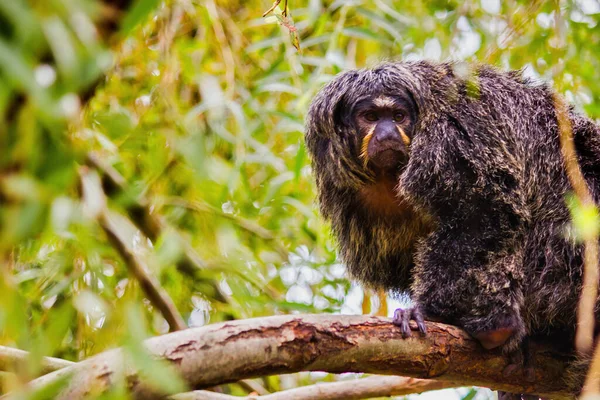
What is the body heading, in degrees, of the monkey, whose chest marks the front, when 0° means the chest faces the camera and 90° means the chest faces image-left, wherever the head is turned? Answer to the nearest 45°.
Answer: approximately 45°

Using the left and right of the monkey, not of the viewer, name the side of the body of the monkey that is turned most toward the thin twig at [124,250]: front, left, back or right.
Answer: front
